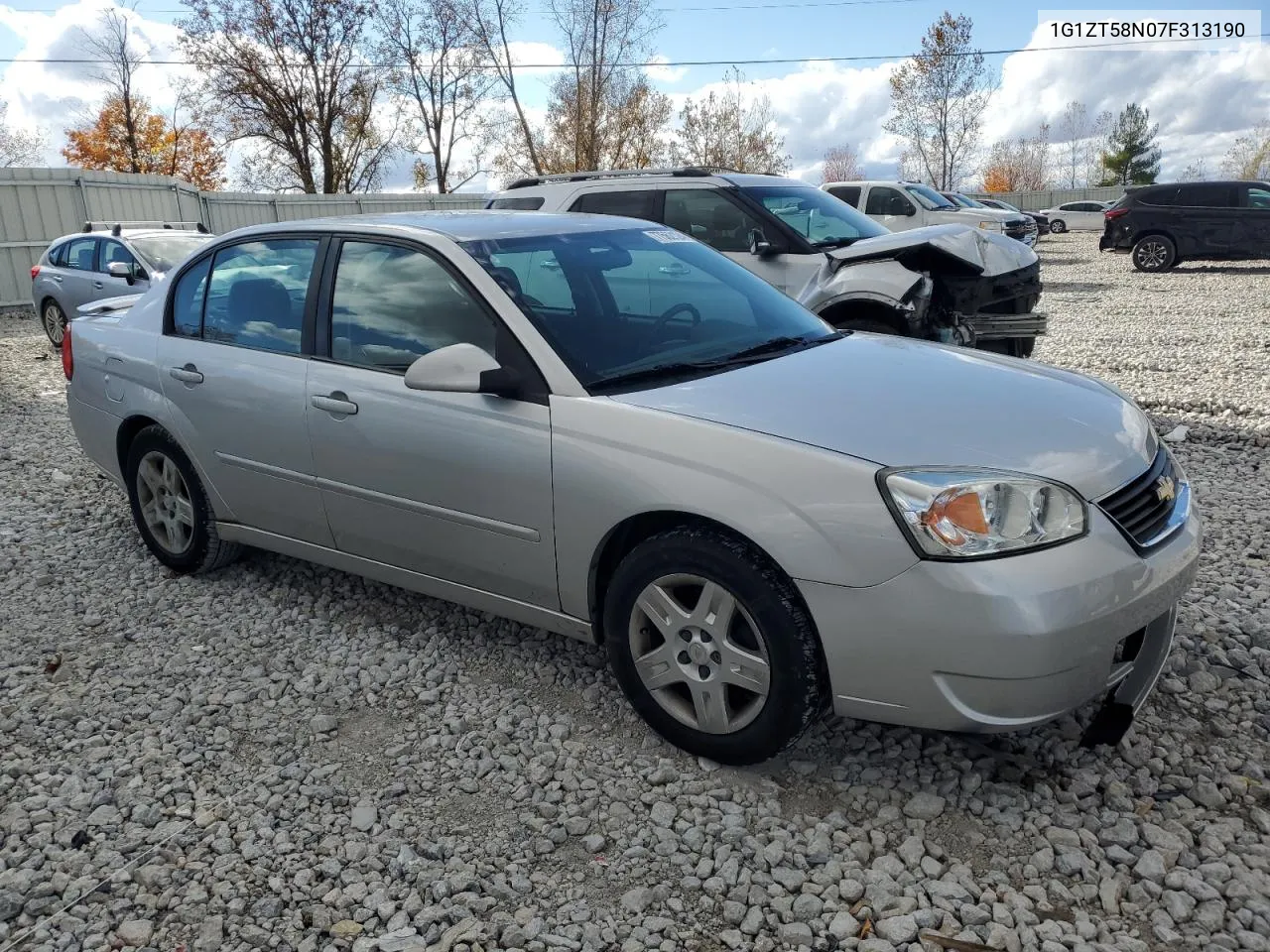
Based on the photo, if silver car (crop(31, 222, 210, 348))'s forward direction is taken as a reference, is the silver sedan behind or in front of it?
in front

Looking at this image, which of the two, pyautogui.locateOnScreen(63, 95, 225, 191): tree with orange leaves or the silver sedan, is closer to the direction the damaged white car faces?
the silver sedan

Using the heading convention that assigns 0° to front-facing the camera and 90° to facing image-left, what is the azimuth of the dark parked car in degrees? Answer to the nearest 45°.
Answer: approximately 270°

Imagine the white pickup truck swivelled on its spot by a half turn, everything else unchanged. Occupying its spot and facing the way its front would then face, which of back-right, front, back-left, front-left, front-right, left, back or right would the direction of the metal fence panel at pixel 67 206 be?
front-left

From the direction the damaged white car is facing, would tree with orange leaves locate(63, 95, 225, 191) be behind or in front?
behind

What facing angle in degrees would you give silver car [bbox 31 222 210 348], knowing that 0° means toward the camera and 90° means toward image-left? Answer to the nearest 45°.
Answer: approximately 315°

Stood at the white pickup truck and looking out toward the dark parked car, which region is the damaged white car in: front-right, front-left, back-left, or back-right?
front-right

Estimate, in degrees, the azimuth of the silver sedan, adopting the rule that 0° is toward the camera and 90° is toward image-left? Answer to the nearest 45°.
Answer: approximately 315°

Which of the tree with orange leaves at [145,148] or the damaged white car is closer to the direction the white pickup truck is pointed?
the damaged white car

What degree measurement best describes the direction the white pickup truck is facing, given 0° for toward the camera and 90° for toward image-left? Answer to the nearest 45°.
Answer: approximately 315°

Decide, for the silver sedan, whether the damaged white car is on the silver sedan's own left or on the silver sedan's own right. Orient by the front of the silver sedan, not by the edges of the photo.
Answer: on the silver sedan's own left

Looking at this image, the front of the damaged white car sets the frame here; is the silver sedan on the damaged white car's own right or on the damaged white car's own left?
on the damaged white car's own right

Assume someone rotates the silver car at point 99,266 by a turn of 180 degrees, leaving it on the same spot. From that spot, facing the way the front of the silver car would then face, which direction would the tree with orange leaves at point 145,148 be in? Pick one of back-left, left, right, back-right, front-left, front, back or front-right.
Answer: front-right

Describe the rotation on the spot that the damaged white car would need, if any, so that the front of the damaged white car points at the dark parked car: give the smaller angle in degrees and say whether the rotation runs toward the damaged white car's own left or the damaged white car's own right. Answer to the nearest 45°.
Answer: approximately 90° to the damaged white car's own left
